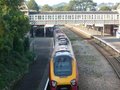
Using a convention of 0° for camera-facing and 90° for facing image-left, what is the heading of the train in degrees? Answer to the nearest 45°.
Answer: approximately 0°
